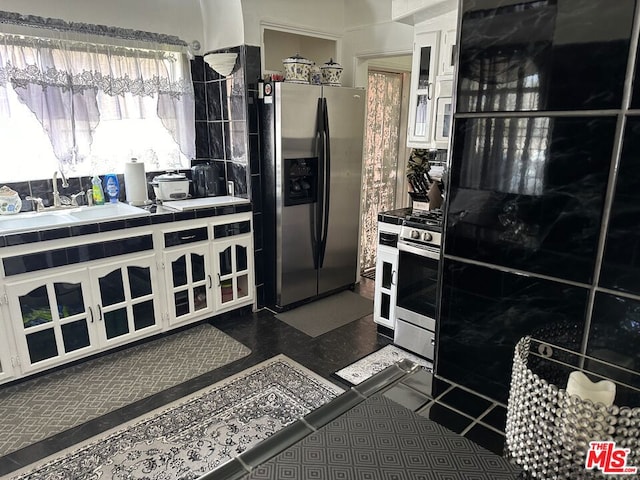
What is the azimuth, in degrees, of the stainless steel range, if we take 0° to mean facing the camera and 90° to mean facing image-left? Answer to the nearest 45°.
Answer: approximately 45°

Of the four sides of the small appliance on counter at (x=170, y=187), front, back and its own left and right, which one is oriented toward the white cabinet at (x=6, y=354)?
right

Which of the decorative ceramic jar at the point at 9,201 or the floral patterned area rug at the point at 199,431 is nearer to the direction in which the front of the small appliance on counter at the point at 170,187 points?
the floral patterned area rug

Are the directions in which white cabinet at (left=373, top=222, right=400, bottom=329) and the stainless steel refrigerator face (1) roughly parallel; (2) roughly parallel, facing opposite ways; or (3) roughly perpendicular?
roughly perpendicular

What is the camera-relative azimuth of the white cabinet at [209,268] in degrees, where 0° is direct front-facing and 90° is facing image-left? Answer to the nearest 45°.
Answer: approximately 315°

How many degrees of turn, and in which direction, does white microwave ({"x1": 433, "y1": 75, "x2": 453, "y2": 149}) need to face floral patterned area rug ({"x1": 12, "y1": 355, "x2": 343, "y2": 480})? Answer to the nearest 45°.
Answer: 0° — it already faces it

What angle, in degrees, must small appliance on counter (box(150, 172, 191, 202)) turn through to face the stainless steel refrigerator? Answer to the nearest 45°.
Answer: approximately 45° to its left
